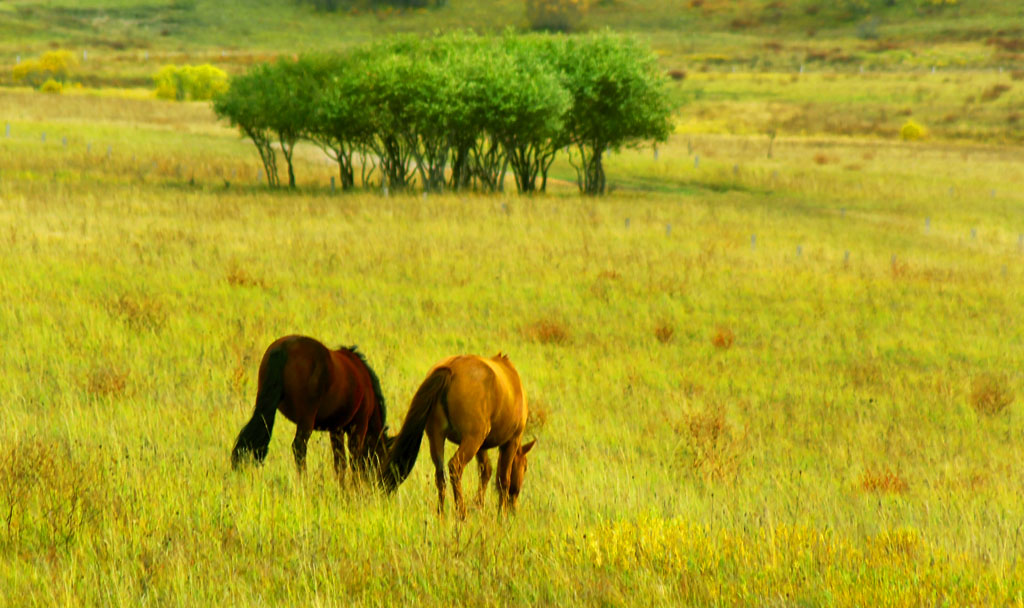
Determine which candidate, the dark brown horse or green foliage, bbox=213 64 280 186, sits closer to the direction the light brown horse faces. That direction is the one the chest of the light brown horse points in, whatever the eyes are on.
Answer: the green foliage

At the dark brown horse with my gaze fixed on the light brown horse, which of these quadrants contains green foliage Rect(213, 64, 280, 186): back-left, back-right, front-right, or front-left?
back-left

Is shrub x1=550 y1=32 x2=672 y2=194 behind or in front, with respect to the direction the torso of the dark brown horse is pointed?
in front

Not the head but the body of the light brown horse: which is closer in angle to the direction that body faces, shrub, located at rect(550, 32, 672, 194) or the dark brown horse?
the shrub

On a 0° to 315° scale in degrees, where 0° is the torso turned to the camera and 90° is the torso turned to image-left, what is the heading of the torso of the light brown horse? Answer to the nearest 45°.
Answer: approximately 225°

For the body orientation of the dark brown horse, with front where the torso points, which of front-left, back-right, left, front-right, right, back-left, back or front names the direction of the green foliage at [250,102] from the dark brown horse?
front-left

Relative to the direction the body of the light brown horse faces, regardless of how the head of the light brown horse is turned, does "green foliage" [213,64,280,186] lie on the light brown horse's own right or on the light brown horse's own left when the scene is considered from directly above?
on the light brown horse's own left

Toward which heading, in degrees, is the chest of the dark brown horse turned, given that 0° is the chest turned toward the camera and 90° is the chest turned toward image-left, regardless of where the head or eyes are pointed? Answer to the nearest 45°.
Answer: approximately 225°
